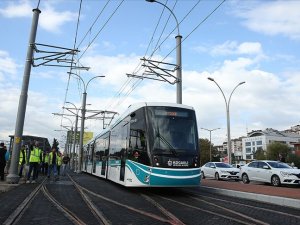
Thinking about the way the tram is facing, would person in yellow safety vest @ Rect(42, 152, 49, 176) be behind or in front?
behind

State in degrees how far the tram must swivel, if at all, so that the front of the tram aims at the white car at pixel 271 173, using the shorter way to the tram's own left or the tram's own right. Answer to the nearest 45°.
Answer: approximately 90° to the tram's own left

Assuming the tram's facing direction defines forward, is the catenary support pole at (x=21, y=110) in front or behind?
in front

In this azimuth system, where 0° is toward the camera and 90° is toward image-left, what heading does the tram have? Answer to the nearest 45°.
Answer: approximately 315°
